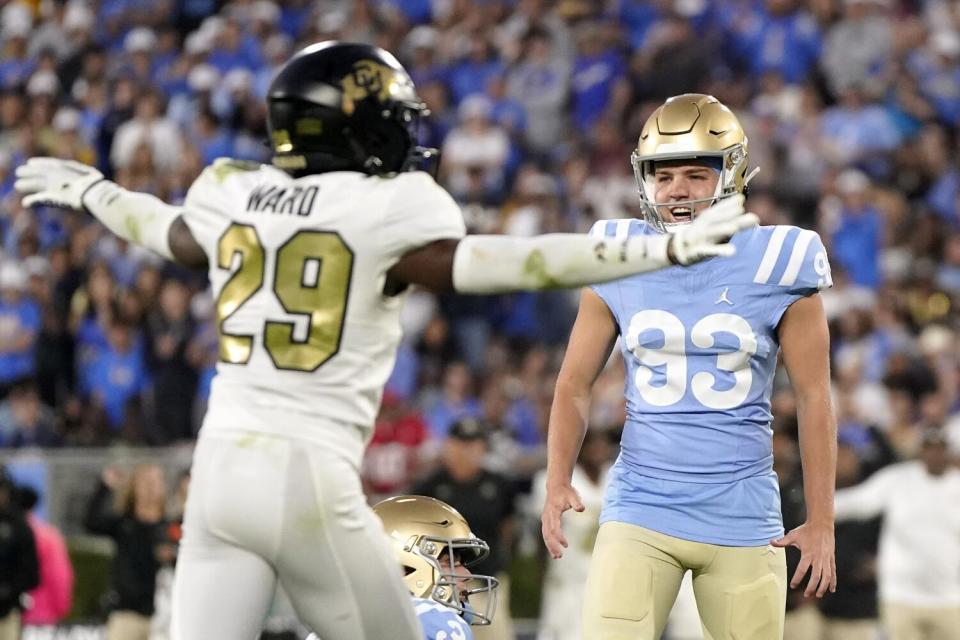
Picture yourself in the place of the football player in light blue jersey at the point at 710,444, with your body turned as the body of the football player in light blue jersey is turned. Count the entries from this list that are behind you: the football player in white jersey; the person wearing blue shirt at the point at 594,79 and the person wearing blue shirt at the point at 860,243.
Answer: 2

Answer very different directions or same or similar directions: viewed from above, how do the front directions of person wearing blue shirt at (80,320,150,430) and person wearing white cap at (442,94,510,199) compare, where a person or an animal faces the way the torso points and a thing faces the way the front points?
same or similar directions

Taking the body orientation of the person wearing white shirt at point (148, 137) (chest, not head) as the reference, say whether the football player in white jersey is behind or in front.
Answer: in front

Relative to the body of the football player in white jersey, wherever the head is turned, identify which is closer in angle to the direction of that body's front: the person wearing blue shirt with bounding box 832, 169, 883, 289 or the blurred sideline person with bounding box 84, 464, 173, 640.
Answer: the person wearing blue shirt

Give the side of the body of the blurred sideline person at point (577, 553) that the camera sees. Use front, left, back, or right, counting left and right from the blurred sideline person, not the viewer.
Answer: front

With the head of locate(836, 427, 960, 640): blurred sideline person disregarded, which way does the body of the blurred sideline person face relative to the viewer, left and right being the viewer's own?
facing the viewer

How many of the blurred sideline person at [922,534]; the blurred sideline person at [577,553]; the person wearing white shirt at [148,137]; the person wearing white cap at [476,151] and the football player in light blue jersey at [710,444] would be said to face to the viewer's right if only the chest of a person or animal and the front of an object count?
0

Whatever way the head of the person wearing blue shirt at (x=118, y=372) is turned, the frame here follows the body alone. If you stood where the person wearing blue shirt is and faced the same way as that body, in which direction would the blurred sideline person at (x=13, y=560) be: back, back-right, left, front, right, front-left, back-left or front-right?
front

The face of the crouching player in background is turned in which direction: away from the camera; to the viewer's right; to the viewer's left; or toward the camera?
to the viewer's right

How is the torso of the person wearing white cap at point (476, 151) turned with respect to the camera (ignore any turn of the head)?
toward the camera

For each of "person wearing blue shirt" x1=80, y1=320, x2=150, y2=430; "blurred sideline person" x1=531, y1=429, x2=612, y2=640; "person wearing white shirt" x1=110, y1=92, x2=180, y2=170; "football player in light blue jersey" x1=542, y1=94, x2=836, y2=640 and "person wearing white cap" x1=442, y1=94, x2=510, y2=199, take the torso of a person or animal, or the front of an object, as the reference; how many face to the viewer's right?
0

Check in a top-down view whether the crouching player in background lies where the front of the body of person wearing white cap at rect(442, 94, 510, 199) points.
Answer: yes

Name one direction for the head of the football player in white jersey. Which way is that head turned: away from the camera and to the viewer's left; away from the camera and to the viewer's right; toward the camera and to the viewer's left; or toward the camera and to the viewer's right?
away from the camera and to the viewer's right

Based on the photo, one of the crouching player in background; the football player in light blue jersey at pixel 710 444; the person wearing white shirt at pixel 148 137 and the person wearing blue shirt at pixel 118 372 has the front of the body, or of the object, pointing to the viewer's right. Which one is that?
the crouching player in background

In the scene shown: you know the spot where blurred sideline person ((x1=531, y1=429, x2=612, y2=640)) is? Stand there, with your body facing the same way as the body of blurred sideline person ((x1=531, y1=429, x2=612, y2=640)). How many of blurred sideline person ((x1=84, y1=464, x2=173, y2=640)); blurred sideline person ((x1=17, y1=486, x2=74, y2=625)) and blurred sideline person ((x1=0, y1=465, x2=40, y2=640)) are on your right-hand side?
3
